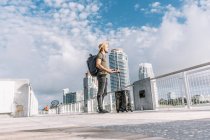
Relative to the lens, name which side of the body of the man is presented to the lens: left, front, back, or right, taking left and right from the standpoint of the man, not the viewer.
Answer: right

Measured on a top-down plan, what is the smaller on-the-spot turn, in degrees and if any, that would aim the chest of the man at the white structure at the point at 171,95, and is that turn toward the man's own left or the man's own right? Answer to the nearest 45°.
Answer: approximately 45° to the man's own left

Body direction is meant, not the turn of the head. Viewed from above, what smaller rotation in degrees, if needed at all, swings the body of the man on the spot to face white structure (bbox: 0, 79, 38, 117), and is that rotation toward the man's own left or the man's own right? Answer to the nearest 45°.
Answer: approximately 135° to the man's own left

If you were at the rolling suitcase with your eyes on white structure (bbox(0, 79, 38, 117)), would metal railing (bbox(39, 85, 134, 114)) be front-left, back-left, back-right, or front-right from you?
front-right
